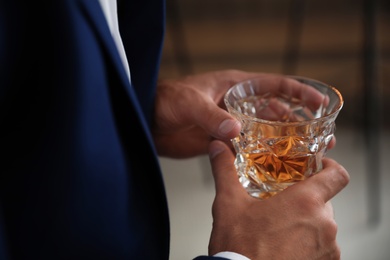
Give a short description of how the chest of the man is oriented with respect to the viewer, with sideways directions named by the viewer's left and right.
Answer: facing the viewer and to the right of the viewer
